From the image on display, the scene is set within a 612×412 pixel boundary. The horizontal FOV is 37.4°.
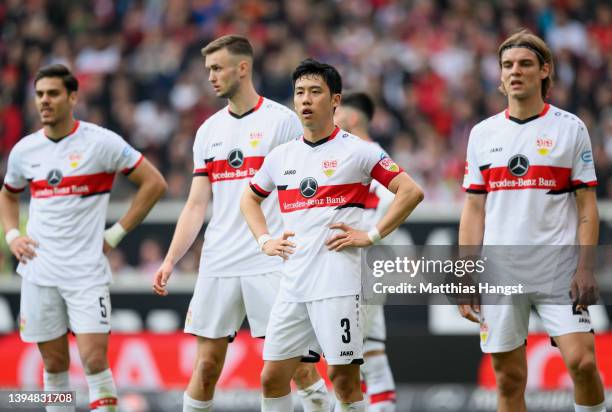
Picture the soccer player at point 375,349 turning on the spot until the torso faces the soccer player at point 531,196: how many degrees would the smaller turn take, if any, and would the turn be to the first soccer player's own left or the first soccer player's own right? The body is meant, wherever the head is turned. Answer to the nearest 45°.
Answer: approximately 135° to the first soccer player's own left

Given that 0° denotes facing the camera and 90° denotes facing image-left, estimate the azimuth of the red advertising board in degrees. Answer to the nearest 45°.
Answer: approximately 0°

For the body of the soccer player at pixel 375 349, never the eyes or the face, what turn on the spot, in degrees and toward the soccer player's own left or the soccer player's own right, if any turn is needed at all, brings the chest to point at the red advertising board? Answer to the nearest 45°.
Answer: approximately 135° to the soccer player's own right

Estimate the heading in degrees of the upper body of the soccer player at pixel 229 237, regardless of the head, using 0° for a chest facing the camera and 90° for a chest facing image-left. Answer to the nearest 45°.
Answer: approximately 45°

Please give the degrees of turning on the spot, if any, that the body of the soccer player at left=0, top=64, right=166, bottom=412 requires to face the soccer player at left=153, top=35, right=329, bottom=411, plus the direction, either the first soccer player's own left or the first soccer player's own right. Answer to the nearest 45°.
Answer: approximately 90° to the first soccer player's own left

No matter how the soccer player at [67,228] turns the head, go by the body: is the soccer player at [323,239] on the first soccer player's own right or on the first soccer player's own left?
on the first soccer player's own left

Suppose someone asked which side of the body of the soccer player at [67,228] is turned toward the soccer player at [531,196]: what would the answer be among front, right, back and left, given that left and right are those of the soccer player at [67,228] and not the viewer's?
left

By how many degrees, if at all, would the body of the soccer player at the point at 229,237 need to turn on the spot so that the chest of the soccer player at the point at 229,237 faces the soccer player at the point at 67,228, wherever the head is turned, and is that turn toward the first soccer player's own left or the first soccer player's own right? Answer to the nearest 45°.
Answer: approximately 90° to the first soccer player's own right

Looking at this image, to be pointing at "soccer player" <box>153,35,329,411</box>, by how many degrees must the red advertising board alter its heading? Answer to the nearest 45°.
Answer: approximately 45° to its right

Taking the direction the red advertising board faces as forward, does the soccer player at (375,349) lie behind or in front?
in front
